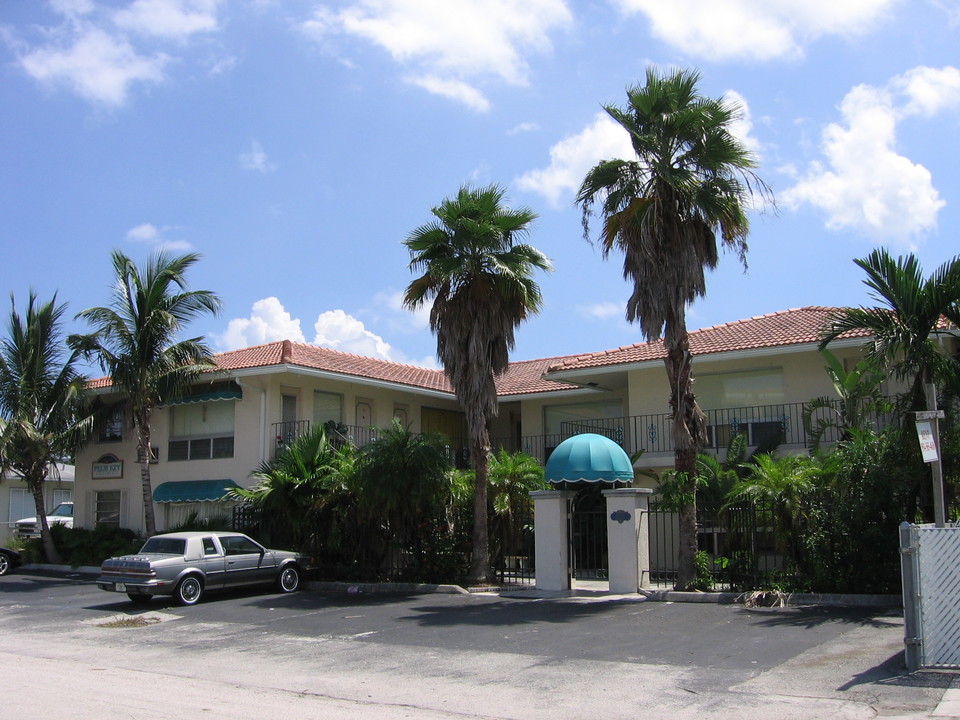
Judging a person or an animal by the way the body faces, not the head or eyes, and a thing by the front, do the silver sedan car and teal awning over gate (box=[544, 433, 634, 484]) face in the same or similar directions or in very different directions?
very different directions

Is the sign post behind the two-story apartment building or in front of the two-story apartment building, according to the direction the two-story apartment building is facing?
in front

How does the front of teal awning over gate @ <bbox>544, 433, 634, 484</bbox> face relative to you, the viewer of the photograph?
facing the viewer

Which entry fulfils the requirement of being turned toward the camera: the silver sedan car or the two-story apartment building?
the two-story apartment building

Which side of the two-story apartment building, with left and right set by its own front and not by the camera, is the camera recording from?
front

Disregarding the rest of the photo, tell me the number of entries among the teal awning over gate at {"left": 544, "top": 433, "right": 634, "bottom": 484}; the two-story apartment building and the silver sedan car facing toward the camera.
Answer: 2

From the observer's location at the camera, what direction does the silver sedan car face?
facing away from the viewer and to the right of the viewer

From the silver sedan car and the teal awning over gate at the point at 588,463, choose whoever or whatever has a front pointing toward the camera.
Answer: the teal awning over gate

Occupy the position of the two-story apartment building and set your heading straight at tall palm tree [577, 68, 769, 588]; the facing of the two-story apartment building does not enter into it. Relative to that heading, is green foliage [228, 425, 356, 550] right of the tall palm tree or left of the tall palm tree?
right
